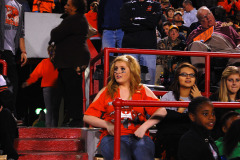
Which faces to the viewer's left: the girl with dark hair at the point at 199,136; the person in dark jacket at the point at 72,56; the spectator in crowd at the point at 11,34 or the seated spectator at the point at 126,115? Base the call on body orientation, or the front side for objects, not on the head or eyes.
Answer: the person in dark jacket

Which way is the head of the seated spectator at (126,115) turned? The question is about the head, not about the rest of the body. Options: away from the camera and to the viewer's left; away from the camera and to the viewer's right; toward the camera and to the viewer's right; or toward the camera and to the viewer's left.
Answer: toward the camera and to the viewer's left

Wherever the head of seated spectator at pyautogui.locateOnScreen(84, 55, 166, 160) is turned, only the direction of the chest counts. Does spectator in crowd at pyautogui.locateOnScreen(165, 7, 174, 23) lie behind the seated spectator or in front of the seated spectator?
behind

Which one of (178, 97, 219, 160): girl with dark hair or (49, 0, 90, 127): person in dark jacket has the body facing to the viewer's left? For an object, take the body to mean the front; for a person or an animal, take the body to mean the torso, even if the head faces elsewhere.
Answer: the person in dark jacket

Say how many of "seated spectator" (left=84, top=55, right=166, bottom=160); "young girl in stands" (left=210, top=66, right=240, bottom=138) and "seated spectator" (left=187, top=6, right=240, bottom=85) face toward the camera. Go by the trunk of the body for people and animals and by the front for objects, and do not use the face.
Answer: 3

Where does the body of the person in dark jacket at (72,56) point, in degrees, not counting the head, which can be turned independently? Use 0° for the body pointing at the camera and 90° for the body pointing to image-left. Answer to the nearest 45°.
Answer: approximately 90°

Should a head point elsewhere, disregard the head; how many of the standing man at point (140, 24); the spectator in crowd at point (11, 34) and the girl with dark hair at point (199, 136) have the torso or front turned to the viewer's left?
0

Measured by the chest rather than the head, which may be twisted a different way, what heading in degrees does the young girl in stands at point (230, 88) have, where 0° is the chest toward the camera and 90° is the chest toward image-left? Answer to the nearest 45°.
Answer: approximately 0°

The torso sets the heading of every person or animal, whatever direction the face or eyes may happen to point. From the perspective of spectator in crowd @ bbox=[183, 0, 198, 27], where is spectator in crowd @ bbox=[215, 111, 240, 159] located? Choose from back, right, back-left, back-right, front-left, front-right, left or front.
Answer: front-left

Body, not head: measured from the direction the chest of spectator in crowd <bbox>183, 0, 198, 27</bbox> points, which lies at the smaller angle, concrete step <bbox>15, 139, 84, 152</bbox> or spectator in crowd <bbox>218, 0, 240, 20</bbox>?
the concrete step

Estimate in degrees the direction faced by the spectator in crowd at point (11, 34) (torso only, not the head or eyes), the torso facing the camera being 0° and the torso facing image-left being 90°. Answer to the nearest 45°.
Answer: approximately 0°

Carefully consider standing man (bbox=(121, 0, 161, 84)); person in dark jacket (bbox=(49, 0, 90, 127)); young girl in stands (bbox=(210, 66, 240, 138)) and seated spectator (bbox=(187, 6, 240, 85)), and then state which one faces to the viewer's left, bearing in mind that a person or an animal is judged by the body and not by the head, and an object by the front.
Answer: the person in dark jacket

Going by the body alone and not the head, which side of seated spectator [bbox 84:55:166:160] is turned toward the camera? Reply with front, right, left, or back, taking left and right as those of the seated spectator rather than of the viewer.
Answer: front

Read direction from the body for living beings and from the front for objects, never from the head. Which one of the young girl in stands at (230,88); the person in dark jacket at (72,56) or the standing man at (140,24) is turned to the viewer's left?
the person in dark jacket
